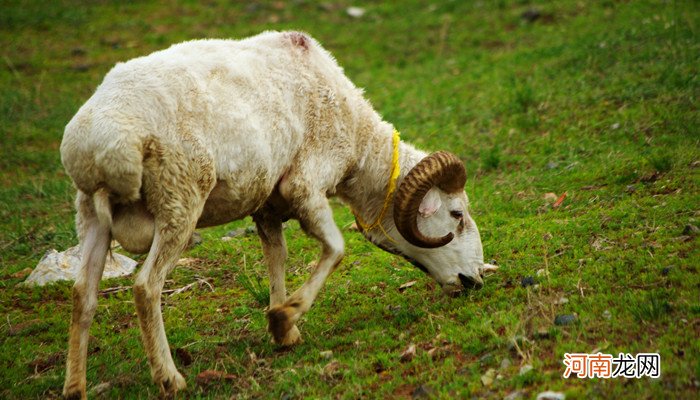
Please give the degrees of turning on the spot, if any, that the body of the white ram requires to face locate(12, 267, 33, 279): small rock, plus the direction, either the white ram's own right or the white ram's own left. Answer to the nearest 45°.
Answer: approximately 90° to the white ram's own left

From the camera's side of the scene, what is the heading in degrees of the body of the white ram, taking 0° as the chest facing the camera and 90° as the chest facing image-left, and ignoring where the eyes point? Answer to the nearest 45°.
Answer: approximately 225°

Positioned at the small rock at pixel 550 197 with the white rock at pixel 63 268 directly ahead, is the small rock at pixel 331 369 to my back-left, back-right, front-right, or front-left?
front-left

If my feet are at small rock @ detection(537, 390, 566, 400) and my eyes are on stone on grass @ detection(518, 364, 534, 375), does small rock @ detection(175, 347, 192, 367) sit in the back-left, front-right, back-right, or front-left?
front-left

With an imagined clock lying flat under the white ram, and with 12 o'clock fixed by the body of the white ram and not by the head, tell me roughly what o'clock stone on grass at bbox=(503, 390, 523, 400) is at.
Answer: The stone on grass is roughly at 3 o'clock from the white ram.

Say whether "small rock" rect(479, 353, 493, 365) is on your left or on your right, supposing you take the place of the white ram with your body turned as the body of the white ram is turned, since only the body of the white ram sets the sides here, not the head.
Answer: on your right

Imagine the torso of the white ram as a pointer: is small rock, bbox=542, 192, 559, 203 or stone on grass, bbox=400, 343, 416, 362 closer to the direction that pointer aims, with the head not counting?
the small rock

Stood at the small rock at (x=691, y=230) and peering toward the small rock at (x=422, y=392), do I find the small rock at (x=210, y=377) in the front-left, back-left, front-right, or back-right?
front-right

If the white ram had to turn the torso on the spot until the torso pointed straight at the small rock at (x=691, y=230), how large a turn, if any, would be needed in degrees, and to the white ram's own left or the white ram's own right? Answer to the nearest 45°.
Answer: approximately 45° to the white ram's own right

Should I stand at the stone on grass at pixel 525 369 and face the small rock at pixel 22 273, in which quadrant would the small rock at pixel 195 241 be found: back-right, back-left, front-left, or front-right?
front-right

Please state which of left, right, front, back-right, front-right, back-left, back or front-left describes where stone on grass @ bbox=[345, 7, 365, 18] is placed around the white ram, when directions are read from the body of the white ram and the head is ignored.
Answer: front-left
